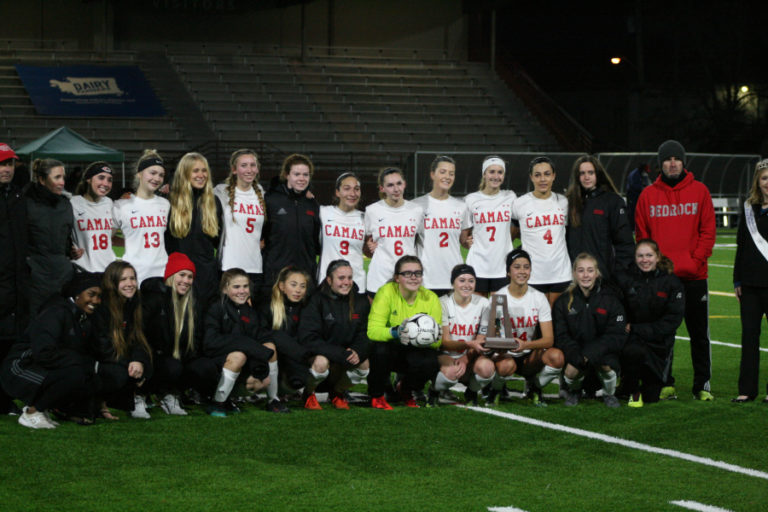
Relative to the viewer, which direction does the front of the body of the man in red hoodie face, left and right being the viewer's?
facing the viewer

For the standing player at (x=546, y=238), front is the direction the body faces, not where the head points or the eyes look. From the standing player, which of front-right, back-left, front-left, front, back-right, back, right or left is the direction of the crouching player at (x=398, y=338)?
front-right

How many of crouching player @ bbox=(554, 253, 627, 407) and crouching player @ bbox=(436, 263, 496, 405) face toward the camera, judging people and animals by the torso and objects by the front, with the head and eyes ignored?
2

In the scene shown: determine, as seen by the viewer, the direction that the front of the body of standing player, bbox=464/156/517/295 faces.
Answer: toward the camera

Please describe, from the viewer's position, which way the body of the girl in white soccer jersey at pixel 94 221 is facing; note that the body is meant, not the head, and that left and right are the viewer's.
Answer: facing the viewer and to the right of the viewer

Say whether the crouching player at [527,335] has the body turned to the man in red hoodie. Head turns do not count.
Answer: no

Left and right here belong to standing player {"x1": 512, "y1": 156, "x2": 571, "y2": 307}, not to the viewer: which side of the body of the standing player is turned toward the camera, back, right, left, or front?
front

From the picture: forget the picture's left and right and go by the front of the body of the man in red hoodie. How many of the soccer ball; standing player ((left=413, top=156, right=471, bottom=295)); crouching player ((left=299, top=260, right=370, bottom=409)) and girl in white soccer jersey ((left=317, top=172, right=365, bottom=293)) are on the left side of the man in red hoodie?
0

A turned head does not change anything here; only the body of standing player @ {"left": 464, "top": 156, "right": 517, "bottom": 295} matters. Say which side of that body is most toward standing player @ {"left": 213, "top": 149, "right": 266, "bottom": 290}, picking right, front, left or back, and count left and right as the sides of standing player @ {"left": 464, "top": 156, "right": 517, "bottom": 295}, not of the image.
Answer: right

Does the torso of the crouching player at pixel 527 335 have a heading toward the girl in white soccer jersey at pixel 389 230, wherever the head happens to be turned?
no

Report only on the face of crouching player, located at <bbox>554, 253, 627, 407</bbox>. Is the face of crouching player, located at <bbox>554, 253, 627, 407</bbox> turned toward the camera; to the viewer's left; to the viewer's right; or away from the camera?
toward the camera

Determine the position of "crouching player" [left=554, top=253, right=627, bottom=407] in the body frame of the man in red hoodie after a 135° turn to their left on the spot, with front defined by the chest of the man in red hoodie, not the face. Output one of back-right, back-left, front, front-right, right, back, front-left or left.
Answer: back

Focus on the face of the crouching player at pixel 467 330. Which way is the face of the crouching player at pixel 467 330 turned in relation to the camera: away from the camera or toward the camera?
toward the camera

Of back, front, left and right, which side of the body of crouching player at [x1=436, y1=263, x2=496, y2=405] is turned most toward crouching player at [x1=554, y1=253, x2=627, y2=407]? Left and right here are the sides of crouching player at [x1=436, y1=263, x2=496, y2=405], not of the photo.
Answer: left

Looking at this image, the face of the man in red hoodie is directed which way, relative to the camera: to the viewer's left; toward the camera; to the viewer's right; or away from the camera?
toward the camera

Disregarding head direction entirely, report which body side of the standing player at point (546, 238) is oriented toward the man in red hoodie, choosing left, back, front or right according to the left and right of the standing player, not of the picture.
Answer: left

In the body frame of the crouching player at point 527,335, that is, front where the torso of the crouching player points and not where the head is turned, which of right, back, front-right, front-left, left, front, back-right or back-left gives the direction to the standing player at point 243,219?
right
